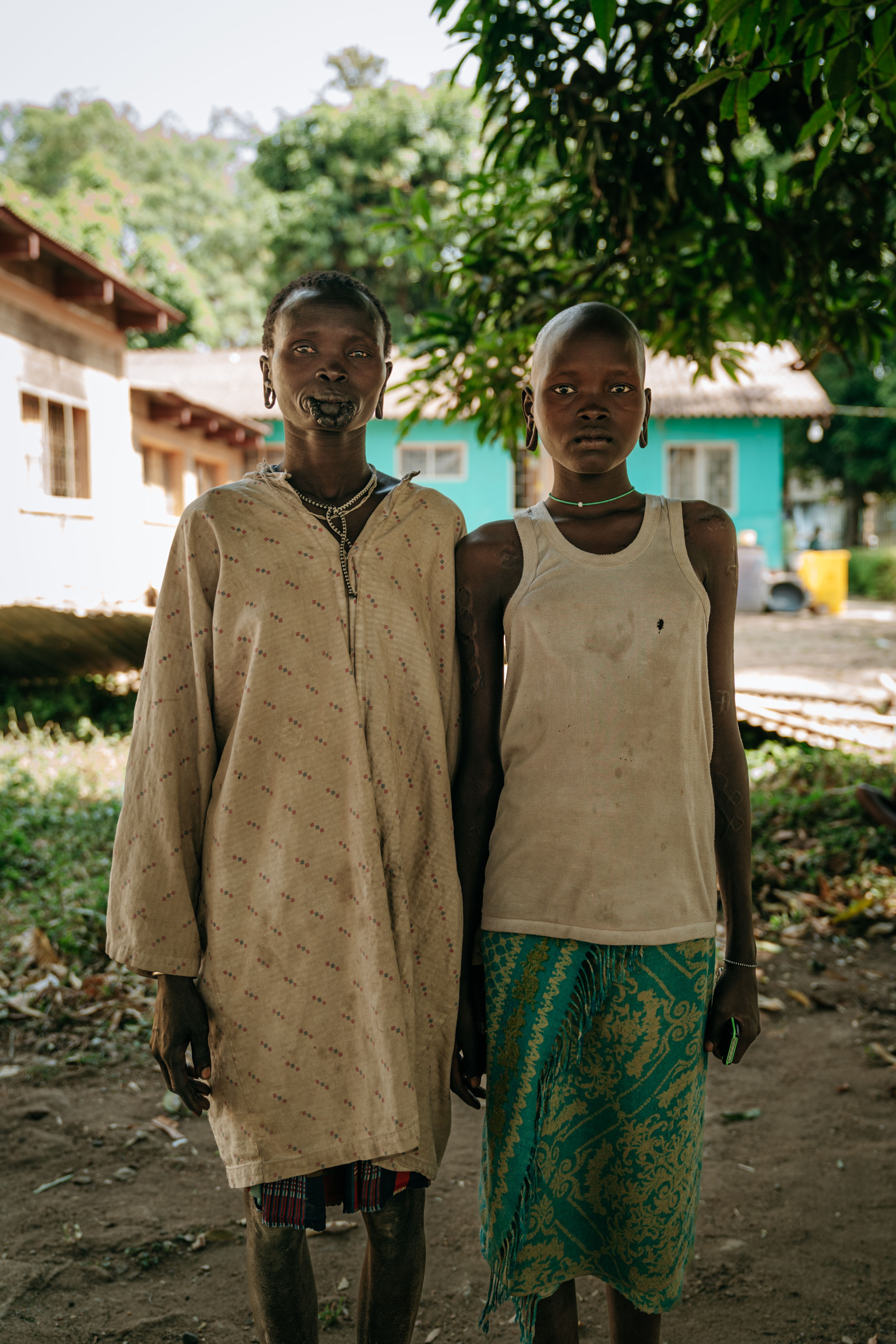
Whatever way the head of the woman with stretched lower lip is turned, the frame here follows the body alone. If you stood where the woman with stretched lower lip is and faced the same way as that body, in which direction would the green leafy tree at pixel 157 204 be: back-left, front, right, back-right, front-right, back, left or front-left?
back

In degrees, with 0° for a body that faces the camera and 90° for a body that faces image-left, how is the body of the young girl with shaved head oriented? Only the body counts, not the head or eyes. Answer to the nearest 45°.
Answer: approximately 0°

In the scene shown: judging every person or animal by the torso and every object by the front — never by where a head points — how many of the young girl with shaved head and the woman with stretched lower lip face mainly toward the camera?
2

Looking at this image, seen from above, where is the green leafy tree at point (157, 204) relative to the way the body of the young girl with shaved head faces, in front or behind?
behind

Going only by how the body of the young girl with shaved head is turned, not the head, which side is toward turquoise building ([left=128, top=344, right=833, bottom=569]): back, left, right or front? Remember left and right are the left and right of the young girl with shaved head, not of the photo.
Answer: back
